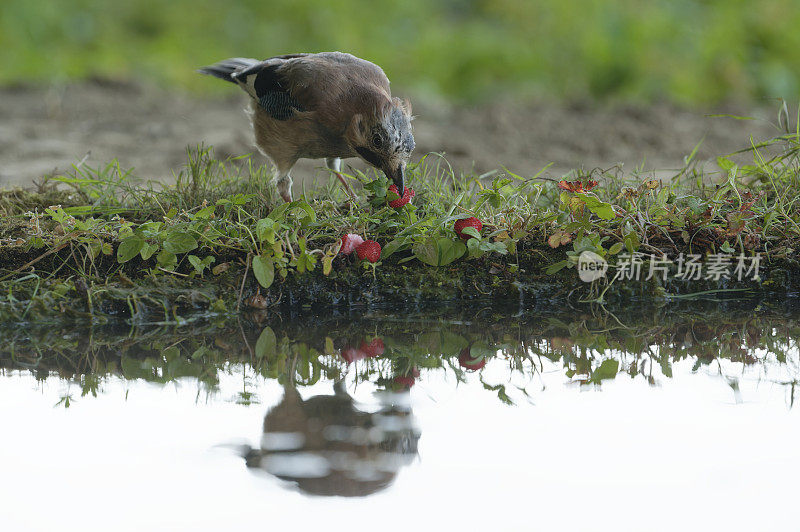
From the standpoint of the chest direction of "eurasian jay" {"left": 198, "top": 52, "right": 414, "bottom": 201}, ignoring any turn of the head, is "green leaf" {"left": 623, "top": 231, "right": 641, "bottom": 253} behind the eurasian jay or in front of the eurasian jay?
in front

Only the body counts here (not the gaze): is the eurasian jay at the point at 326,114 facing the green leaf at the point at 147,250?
no

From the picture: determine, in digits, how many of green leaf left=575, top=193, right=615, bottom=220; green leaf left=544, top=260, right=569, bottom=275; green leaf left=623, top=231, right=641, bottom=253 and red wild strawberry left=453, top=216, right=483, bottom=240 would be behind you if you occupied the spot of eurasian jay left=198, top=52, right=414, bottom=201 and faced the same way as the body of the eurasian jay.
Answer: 0

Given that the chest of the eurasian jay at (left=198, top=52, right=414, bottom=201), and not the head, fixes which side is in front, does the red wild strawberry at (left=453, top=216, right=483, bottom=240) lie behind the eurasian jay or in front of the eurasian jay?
in front

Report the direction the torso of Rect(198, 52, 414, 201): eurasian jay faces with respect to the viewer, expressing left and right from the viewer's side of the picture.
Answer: facing the viewer and to the right of the viewer

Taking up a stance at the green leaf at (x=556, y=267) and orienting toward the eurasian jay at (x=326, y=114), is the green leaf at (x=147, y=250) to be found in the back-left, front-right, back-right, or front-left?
front-left

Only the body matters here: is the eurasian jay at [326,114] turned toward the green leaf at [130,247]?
no

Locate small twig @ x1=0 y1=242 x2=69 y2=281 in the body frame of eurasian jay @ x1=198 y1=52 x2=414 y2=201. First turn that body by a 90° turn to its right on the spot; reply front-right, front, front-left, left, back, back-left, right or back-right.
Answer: front-right
